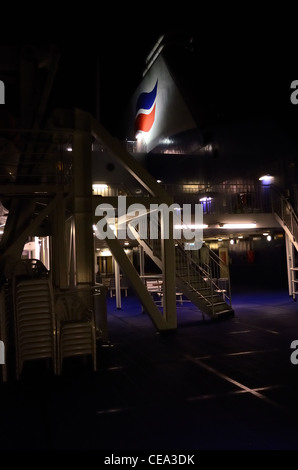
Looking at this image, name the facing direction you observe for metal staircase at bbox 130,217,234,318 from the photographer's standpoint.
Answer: facing the viewer and to the right of the viewer

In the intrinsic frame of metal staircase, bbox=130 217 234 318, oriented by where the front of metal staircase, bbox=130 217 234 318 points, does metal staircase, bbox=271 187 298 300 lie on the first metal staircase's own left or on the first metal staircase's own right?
on the first metal staircase's own left
